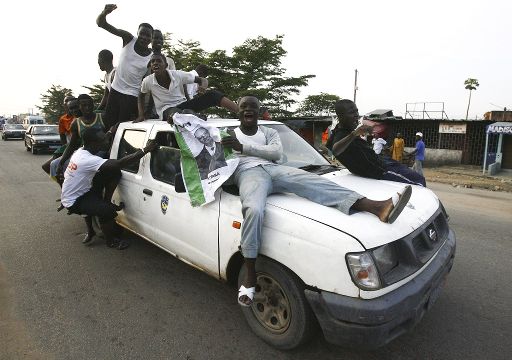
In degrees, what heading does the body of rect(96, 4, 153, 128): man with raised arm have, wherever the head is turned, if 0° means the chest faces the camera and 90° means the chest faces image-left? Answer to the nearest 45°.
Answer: approximately 315°

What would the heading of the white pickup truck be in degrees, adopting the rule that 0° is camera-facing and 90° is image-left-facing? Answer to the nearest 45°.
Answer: approximately 315°

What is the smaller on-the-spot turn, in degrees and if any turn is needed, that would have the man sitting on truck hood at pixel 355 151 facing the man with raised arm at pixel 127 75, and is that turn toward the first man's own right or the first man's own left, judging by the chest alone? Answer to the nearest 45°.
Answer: approximately 180°

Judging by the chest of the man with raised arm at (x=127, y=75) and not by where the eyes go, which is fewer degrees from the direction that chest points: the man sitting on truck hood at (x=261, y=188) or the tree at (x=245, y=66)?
the man sitting on truck hood

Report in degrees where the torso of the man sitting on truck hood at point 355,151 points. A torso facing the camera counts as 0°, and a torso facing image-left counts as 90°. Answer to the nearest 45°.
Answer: approximately 270°
